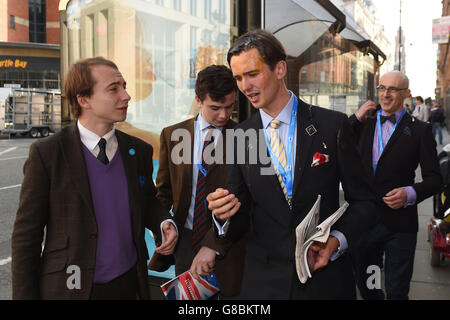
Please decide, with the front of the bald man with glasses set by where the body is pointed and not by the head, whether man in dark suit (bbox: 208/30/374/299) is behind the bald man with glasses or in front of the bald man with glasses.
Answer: in front

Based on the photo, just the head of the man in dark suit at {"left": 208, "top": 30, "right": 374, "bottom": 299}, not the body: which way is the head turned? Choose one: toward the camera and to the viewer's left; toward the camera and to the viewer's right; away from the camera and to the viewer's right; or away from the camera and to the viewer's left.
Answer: toward the camera and to the viewer's left

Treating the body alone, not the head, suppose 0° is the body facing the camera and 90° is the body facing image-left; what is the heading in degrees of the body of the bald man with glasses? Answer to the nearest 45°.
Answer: approximately 45°

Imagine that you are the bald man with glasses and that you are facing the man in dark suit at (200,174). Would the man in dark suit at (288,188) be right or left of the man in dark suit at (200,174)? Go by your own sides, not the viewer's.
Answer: left

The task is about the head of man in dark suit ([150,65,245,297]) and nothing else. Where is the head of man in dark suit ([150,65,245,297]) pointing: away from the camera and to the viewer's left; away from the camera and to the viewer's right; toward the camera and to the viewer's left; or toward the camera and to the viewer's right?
toward the camera and to the viewer's right

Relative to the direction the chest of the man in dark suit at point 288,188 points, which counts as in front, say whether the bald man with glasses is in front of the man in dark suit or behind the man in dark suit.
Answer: behind

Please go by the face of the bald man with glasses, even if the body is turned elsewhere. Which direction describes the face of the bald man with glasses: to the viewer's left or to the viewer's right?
to the viewer's left

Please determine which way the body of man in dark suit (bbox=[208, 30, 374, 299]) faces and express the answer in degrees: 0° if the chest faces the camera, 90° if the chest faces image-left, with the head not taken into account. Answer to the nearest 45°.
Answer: approximately 45°

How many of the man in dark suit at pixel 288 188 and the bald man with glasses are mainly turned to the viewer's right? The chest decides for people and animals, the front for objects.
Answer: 0
